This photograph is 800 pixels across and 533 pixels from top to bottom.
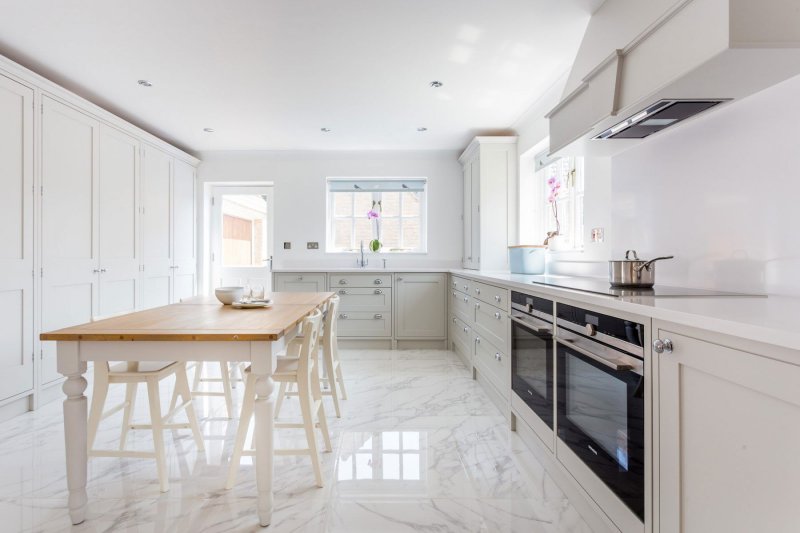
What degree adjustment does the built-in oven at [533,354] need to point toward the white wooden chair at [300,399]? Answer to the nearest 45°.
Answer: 0° — it already faces it

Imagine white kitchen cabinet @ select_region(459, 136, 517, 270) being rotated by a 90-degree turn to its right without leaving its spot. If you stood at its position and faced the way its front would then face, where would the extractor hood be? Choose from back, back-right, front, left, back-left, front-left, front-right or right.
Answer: back

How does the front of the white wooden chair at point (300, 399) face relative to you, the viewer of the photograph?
facing to the left of the viewer

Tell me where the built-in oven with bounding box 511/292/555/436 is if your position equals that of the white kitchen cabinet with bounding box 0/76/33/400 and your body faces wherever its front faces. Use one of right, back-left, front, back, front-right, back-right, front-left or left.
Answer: front

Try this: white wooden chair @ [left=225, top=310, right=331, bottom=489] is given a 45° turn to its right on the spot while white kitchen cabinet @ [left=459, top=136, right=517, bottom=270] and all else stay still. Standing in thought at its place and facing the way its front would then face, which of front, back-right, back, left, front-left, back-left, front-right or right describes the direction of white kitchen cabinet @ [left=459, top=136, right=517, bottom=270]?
right

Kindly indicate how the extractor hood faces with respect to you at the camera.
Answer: facing the viewer and to the left of the viewer

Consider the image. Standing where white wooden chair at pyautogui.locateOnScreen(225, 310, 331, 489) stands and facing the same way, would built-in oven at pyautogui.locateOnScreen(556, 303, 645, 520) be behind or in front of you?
behind

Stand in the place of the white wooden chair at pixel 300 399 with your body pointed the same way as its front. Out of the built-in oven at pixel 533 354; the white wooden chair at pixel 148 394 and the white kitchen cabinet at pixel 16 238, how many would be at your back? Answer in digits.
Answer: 1

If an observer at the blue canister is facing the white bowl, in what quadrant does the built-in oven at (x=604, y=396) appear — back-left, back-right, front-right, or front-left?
front-left

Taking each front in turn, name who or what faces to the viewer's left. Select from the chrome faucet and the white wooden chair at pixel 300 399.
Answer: the white wooden chair
